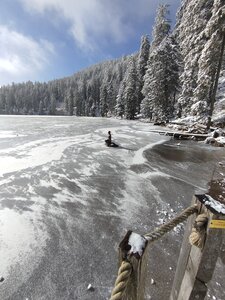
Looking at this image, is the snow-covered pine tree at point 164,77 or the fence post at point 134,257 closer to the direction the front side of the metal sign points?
the fence post

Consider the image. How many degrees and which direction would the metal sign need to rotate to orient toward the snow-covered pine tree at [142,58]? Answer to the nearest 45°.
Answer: approximately 135° to its right

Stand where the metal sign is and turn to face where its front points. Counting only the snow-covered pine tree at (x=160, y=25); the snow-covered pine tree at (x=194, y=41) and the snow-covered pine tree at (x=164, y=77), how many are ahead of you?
0

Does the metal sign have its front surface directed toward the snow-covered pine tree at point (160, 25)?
no

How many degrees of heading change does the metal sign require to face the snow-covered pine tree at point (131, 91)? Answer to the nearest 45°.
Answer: approximately 135° to its right

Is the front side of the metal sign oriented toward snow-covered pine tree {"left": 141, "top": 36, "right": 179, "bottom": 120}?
no
